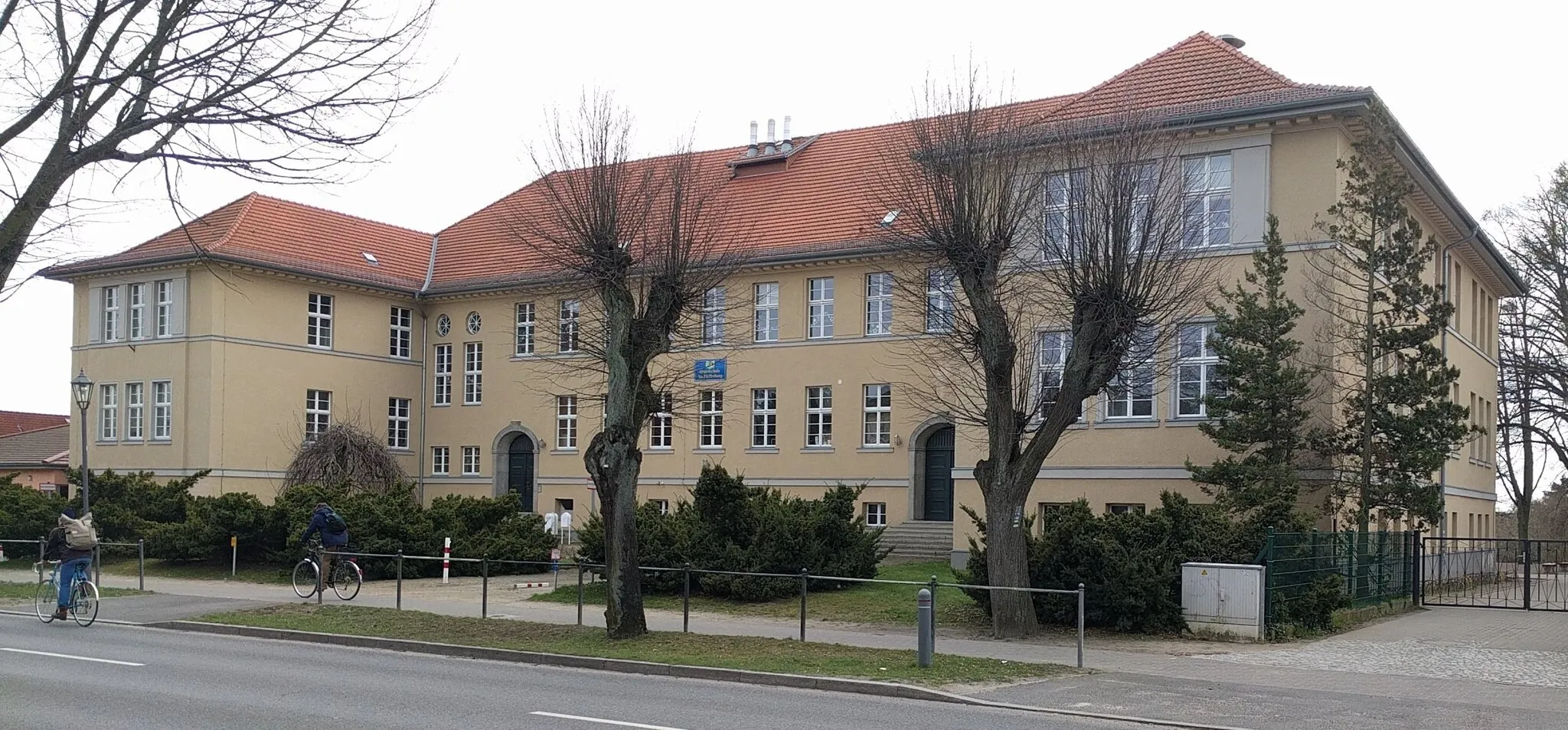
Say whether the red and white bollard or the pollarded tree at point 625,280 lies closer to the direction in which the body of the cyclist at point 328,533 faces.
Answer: the red and white bollard

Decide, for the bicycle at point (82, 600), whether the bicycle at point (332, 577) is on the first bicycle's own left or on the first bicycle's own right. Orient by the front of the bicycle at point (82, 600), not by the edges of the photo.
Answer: on the first bicycle's own right

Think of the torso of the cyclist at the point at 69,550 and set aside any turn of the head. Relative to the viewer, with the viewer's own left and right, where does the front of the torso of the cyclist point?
facing away from the viewer and to the left of the viewer

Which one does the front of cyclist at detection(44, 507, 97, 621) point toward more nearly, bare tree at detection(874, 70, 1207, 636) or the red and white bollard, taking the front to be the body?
the red and white bollard

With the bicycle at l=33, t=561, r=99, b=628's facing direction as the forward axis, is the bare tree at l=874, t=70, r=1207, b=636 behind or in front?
behind

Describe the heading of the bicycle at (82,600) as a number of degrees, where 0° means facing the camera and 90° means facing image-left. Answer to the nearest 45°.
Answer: approximately 135°
